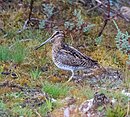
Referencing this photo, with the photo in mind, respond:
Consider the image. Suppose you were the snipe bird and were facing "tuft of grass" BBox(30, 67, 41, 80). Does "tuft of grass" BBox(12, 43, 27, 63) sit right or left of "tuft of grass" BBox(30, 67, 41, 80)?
right

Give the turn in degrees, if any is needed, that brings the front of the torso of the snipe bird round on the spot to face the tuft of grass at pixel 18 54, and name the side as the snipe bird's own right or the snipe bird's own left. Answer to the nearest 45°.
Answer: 0° — it already faces it

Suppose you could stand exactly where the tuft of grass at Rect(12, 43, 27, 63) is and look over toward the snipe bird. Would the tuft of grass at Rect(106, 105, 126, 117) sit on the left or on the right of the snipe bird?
right

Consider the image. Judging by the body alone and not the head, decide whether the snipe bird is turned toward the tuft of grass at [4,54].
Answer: yes

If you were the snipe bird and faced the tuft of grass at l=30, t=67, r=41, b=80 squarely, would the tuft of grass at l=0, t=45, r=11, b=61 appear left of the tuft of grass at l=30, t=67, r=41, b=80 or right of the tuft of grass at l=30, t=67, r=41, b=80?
right

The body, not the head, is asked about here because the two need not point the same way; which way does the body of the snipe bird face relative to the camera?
to the viewer's left

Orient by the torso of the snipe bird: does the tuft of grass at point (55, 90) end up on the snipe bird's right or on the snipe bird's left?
on the snipe bird's left

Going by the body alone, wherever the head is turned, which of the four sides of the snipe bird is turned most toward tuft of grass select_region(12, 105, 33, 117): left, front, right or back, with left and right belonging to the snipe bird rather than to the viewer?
left
